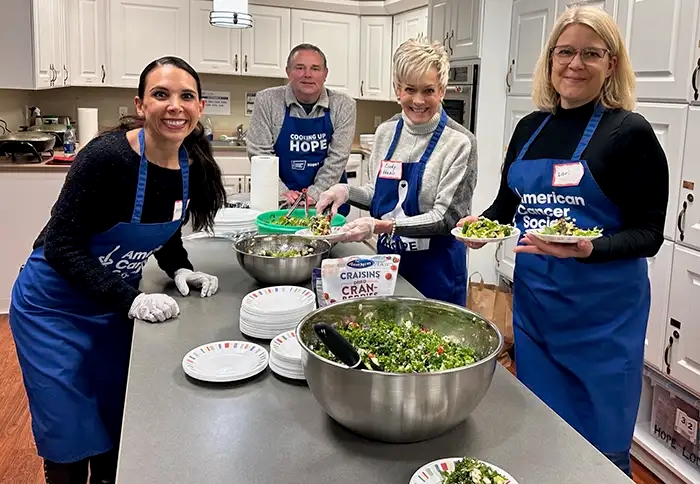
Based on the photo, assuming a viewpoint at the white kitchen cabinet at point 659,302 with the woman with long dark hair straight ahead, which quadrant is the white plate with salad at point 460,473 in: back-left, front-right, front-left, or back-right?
front-left

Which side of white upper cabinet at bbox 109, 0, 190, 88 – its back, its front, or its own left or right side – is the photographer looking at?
front

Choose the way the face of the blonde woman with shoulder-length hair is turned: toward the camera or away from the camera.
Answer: toward the camera

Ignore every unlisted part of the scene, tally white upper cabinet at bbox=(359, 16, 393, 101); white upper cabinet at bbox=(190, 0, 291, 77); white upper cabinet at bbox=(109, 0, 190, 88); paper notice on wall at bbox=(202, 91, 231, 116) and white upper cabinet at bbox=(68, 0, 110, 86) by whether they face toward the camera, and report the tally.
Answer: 5

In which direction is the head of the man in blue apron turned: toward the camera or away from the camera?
toward the camera

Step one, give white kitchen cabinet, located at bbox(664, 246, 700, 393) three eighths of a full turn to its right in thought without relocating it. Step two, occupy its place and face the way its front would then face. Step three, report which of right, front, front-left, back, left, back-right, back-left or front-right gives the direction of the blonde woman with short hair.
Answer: back-left

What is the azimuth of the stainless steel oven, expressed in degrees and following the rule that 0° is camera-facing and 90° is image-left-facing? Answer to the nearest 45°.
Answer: approximately 45°

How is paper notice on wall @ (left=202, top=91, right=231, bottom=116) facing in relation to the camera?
toward the camera

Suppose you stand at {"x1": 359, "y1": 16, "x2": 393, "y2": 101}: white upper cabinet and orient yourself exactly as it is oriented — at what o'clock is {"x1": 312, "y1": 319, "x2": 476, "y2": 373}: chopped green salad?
The chopped green salad is roughly at 12 o'clock from the white upper cabinet.

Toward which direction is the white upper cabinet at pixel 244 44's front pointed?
toward the camera

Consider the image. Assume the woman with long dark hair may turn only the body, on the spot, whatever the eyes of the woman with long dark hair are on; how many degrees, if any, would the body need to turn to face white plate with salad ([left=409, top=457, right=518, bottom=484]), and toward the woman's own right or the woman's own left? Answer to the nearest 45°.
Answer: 0° — they already face it

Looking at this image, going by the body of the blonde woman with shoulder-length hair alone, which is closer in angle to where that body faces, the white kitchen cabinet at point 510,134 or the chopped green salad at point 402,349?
the chopped green salad

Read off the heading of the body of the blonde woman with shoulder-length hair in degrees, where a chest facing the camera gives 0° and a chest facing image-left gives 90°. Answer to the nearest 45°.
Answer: approximately 45°

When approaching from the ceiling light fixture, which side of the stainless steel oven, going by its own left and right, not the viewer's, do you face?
front

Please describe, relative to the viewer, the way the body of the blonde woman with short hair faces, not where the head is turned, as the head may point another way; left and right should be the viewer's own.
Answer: facing the viewer and to the left of the viewer

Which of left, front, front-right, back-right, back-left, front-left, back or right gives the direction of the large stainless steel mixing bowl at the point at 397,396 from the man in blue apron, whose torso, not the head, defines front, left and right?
front

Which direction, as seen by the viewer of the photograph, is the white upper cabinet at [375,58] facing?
facing the viewer

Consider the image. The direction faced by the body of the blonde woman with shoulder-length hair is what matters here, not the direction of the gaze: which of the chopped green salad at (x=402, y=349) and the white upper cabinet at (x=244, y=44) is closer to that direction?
the chopped green salad
